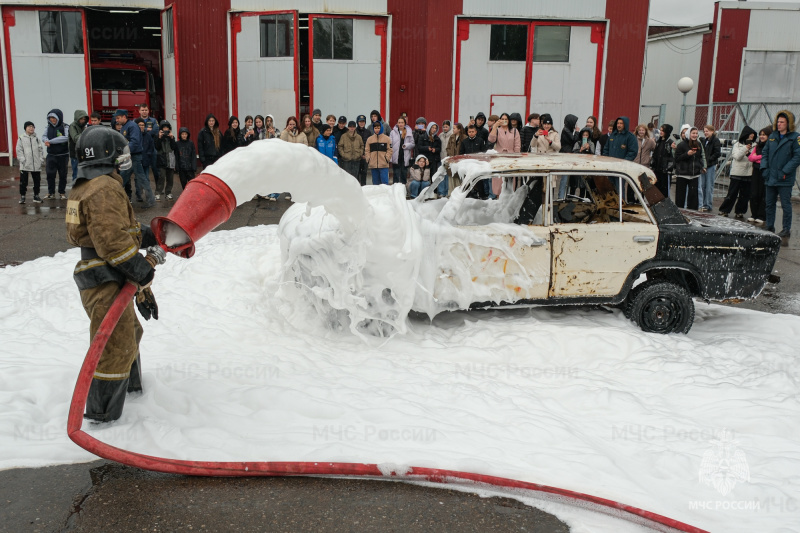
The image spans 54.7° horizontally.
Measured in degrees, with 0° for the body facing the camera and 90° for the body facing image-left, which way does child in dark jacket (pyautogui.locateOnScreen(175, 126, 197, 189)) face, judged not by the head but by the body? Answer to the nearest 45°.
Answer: approximately 0°

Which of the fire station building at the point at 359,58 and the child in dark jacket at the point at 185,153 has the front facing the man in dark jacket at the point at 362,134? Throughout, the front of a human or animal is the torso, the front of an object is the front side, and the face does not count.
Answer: the fire station building

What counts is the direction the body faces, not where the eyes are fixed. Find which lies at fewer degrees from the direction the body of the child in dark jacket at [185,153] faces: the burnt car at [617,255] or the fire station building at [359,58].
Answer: the burnt car

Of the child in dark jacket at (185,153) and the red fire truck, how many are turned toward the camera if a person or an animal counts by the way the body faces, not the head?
2
